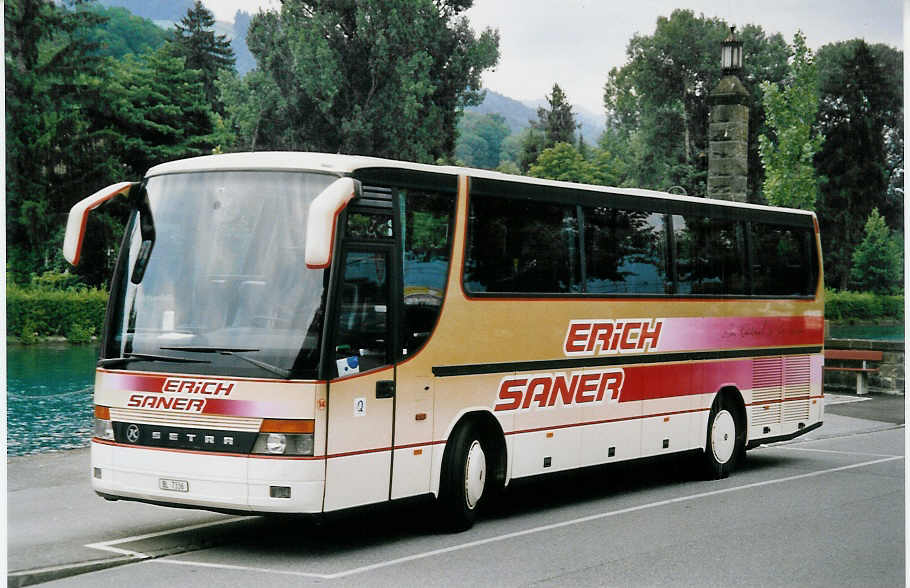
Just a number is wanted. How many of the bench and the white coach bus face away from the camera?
1

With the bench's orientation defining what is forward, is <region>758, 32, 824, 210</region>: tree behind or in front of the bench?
in front

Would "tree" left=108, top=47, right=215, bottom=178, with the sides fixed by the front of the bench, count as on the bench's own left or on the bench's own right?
on the bench's own left

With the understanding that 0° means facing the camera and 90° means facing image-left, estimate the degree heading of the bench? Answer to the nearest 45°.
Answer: approximately 180°

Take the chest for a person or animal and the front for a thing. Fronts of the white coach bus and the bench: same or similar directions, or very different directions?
very different directions

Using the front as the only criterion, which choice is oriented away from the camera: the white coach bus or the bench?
the bench
